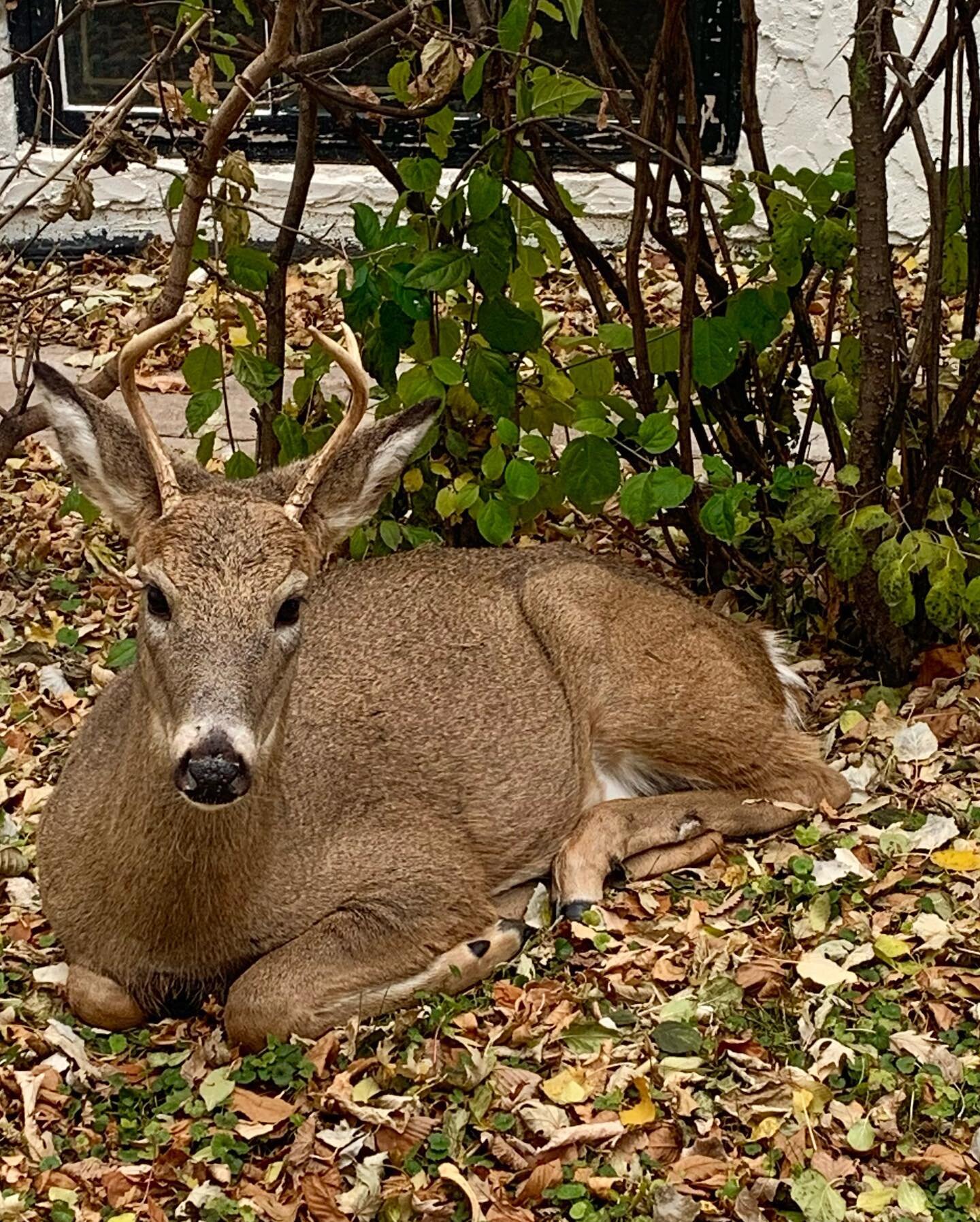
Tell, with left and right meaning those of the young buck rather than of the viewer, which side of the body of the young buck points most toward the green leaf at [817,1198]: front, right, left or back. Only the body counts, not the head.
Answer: left

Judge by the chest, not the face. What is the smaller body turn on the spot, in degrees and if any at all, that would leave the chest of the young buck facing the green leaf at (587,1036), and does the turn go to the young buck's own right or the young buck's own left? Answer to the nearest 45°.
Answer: approximately 90° to the young buck's own left

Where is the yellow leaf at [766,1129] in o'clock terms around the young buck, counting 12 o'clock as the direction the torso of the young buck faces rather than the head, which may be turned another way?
The yellow leaf is roughly at 9 o'clock from the young buck.

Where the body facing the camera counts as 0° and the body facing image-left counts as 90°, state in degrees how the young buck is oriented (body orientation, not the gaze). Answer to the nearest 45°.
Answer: approximately 45°

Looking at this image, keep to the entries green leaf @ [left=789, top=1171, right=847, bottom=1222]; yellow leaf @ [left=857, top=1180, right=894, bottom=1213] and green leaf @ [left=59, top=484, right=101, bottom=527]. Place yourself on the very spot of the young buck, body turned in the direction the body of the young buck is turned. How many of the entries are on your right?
1

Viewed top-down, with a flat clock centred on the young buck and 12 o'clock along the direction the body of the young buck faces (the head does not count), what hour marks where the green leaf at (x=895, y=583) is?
The green leaf is roughly at 7 o'clock from the young buck.

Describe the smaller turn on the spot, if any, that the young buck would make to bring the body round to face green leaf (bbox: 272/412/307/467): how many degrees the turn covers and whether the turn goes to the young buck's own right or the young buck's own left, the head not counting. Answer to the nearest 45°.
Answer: approximately 135° to the young buck's own right

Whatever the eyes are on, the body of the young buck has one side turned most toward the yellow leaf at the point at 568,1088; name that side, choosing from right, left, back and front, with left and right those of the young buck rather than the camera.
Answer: left

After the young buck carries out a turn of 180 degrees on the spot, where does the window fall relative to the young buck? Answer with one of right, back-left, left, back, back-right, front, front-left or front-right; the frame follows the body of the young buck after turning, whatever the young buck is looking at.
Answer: front-left

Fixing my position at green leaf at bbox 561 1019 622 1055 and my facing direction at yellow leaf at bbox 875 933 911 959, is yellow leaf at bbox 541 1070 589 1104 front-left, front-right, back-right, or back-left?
back-right

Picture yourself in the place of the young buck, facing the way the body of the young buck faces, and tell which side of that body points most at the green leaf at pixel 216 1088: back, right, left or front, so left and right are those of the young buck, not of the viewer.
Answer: front
